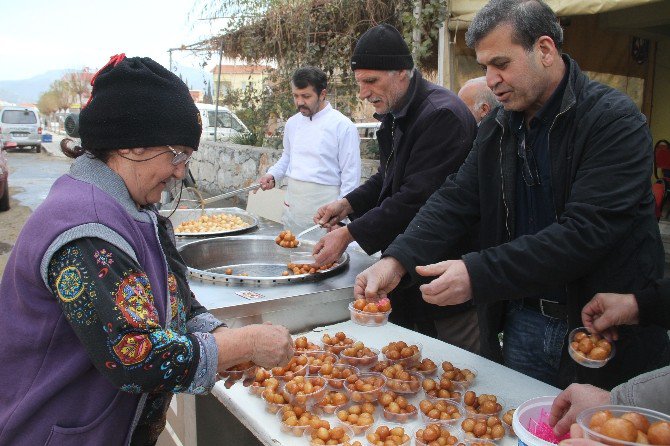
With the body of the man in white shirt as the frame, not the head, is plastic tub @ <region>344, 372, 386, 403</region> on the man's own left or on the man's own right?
on the man's own left

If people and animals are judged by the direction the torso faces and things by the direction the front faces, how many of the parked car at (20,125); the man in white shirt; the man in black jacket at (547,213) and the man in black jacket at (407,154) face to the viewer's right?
0

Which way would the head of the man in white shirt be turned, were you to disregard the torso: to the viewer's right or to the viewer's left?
to the viewer's left

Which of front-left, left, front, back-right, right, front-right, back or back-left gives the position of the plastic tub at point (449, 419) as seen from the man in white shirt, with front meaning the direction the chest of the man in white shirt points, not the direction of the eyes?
front-left

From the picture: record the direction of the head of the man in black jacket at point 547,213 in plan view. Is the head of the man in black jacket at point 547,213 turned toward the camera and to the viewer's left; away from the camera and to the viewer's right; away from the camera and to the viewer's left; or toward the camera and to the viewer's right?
toward the camera and to the viewer's left

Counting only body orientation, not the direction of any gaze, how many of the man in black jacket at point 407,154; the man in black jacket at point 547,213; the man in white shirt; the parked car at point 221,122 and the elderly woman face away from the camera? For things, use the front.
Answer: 0

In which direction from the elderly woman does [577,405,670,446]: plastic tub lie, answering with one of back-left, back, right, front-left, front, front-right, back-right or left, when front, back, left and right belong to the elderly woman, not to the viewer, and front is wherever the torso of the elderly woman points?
front-right

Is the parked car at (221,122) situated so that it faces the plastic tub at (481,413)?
no

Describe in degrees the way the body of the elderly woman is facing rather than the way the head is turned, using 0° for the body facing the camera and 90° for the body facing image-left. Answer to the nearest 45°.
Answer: approximately 270°

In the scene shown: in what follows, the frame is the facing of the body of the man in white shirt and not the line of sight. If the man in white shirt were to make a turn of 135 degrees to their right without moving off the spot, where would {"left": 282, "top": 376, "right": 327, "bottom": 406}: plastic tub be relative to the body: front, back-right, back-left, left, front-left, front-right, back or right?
back
